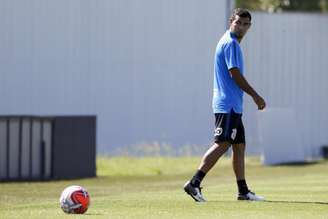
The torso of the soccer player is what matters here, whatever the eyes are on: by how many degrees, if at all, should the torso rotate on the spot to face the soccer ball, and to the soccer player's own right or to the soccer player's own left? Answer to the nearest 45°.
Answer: approximately 135° to the soccer player's own right

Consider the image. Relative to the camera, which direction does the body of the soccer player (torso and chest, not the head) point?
to the viewer's right
